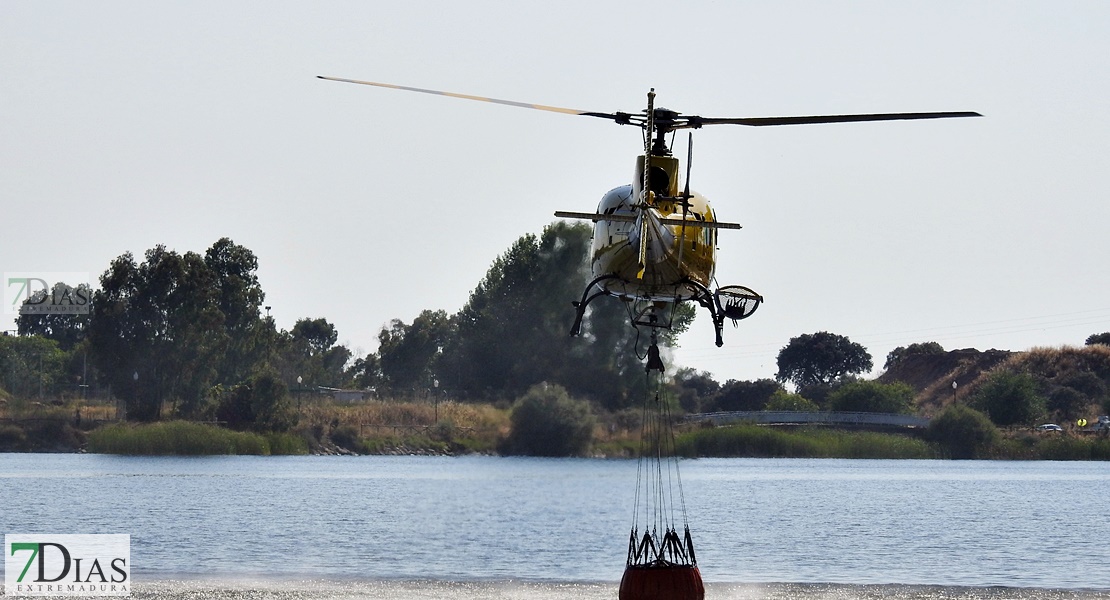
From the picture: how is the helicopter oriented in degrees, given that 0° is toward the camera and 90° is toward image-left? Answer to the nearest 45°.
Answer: approximately 180°
